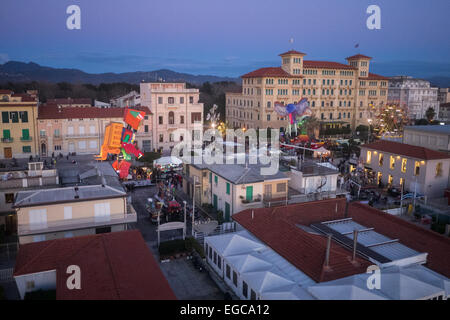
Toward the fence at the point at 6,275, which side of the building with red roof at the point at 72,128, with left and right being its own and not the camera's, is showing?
front

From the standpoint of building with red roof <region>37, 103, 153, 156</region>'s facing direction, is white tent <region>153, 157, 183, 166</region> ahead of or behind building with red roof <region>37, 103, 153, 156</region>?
ahead

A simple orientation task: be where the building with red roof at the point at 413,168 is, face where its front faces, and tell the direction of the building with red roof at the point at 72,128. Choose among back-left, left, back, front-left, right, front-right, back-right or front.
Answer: front-right

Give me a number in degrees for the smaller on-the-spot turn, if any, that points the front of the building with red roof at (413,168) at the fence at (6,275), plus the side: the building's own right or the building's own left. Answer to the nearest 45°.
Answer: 0° — it already faces it

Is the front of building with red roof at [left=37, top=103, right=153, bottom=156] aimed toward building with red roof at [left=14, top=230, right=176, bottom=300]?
yes

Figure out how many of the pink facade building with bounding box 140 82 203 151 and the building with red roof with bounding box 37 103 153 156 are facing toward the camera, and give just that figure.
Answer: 2

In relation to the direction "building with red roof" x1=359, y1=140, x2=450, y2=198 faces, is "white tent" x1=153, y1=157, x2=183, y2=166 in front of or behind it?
in front

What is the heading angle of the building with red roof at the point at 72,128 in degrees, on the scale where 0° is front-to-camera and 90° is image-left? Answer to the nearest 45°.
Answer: approximately 0°

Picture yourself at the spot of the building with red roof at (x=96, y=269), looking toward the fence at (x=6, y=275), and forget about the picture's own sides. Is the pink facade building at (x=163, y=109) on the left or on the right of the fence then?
right

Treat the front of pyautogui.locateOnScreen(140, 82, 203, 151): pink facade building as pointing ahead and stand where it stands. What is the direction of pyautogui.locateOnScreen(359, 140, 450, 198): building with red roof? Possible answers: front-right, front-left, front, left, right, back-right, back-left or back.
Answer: front-left

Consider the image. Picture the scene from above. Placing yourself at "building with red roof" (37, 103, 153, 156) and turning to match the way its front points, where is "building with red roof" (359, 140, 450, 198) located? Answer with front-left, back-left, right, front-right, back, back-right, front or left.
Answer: front-left

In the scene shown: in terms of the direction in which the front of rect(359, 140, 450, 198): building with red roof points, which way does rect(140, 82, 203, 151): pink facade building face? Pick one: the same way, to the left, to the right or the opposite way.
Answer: to the left

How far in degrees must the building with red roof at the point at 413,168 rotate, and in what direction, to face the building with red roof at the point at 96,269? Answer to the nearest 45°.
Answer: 0° — it already faces it

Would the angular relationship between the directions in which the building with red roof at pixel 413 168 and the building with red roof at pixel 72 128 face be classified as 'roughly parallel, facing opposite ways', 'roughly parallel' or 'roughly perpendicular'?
roughly perpendicular
